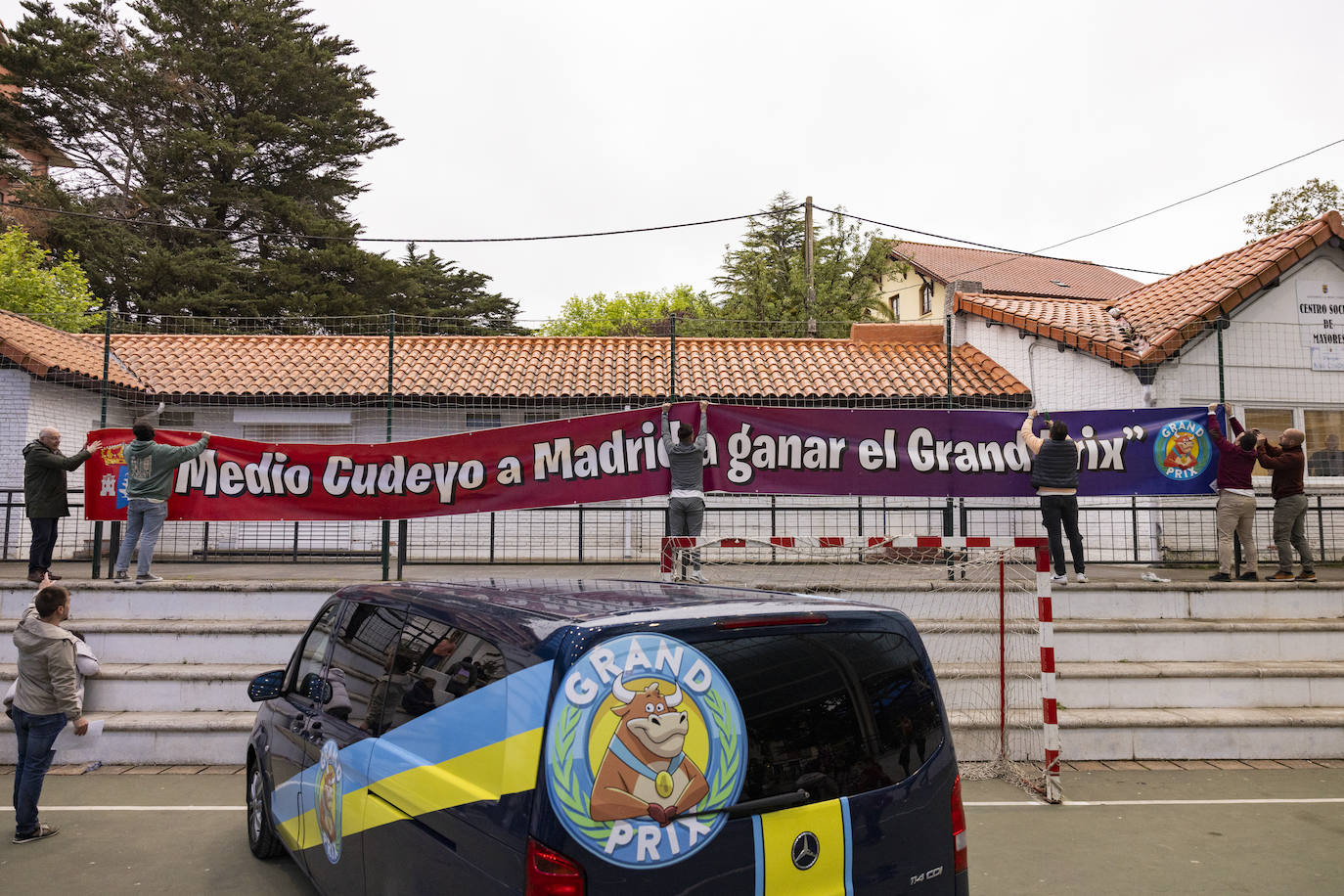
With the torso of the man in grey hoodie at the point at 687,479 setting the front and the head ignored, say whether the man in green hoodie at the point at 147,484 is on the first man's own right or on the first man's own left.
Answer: on the first man's own left

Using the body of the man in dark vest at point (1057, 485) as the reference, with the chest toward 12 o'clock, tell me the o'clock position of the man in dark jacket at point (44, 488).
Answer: the man in dark jacket at point (44, 488) is roughly at 8 o'clock from the man in dark vest at point (1057, 485).

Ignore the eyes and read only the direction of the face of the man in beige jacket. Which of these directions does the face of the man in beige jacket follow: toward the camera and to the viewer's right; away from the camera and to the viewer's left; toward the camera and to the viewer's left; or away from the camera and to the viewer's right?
away from the camera and to the viewer's right

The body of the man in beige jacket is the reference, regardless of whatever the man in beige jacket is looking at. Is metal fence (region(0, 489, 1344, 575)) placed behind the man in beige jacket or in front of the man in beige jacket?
in front

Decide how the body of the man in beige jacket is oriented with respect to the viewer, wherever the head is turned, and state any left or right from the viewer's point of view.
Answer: facing away from the viewer and to the right of the viewer

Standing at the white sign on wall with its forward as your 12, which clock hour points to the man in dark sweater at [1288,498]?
The man in dark sweater is roughly at 12 o'clock from the white sign on wall.

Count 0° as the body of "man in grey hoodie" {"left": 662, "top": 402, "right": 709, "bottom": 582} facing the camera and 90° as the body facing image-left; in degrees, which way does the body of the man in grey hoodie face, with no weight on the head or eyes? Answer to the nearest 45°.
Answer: approximately 180°

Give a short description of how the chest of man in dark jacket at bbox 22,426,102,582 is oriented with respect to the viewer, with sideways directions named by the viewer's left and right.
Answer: facing to the right of the viewer

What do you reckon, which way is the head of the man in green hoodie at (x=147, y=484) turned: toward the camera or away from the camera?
away from the camera

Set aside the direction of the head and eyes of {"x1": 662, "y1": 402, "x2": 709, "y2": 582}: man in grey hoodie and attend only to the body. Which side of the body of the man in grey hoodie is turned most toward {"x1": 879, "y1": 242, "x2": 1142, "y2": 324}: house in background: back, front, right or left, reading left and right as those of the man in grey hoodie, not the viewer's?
front

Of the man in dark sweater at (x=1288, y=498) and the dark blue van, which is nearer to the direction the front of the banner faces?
the dark blue van
